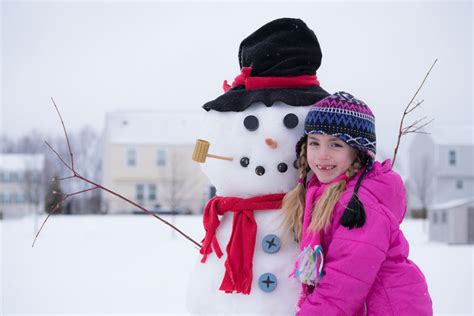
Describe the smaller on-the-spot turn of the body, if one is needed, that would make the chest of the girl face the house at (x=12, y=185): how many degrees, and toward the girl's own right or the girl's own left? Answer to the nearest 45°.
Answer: approximately 90° to the girl's own right

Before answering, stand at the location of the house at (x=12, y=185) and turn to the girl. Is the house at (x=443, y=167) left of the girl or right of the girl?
left

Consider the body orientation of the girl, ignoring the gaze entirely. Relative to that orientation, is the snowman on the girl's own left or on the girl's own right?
on the girl's own right

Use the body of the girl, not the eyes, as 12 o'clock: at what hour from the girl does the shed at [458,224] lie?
The shed is roughly at 5 o'clock from the girl.

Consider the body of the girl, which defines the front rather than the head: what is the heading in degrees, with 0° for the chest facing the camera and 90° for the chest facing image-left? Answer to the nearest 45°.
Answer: approximately 45°
